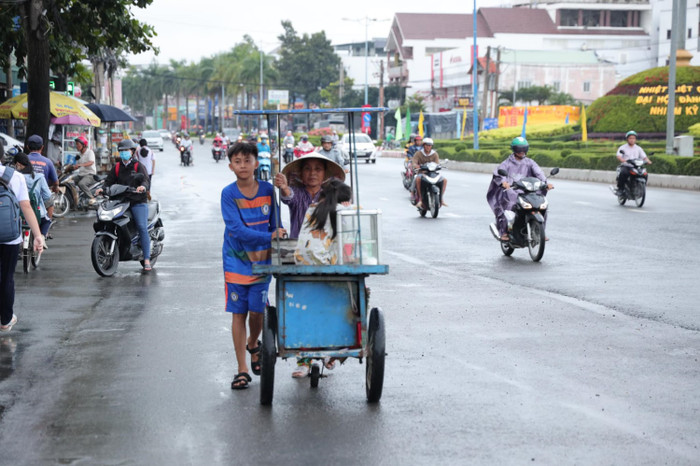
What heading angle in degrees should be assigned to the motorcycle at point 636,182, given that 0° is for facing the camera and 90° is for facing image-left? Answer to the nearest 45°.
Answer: approximately 315°

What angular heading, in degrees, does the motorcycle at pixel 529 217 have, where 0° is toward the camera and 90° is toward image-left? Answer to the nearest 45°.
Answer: approximately 315°

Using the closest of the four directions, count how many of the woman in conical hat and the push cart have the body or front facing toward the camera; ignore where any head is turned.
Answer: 2

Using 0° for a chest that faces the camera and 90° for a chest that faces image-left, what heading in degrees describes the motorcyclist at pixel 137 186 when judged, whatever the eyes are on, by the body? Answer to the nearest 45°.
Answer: approximately 45°

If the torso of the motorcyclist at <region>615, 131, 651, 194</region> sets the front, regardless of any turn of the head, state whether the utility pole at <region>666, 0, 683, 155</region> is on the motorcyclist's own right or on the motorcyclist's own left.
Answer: on the motorcyclist's own left

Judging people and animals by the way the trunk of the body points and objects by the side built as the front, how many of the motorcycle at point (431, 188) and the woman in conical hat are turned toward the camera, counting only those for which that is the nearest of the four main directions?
2

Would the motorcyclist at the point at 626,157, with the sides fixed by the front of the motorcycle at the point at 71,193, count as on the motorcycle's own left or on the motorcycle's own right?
on the motorcycle's own left

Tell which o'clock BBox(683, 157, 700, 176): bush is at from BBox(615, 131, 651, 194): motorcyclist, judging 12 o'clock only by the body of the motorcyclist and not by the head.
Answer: The bush is roughly at 8 o'clock from the motorcyclist.

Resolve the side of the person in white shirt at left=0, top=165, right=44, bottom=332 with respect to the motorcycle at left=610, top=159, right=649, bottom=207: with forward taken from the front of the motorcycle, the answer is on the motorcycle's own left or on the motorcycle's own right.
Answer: on the motorcycle's own right

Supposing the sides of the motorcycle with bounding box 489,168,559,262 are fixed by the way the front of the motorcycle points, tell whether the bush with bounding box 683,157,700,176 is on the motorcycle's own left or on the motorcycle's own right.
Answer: on the motorcycle's own left
